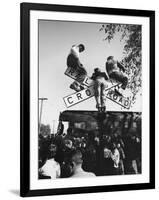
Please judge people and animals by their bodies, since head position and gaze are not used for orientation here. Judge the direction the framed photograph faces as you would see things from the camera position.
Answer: facing the viewer and to the right of the viewer
